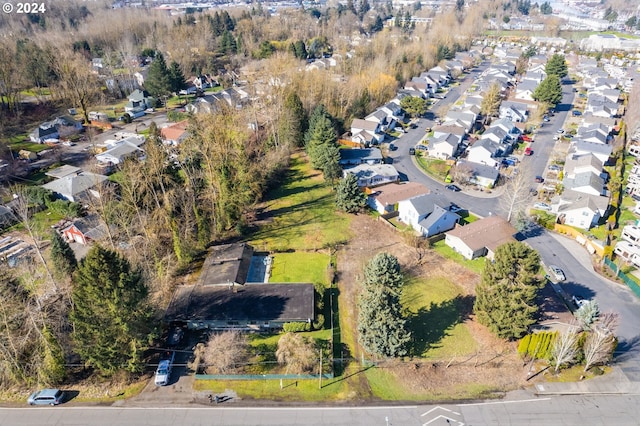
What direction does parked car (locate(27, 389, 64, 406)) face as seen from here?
to the viewer's left

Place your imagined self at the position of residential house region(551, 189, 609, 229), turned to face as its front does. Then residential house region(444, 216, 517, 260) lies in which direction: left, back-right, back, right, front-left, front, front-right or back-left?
front-left

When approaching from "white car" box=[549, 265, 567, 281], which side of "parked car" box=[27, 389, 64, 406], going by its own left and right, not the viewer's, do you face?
back

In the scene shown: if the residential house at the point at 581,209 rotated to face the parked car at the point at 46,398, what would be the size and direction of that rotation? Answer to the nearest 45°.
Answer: approximately 45° to its left

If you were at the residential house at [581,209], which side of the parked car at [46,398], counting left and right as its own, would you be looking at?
back

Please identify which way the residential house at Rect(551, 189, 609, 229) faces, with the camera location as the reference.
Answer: facing to the left of the viewer

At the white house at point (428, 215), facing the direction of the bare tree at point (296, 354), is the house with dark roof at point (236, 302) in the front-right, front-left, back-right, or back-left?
front-right

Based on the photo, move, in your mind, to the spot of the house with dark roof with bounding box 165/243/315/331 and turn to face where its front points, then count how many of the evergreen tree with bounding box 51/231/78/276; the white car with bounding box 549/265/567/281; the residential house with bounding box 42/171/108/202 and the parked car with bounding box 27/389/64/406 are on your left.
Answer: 1

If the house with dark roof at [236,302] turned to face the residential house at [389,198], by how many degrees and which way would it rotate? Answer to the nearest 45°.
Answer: approximately 135° to its left

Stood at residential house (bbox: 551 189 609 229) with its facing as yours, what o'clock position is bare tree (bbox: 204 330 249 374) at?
The bare tree is roughly at 10 o'clock from the residential house.

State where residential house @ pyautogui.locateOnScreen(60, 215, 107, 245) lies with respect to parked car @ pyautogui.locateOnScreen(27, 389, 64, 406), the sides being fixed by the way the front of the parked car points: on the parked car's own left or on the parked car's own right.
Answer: on the parked car's own right

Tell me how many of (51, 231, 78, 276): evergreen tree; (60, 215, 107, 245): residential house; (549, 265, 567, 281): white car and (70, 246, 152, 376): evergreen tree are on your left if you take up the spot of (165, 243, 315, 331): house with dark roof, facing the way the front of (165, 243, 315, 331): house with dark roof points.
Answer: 1

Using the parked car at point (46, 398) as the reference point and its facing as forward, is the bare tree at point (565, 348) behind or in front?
behind

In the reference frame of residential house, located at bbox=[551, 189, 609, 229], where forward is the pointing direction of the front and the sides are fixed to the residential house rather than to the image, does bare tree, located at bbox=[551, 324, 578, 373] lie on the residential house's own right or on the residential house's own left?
on the residential house's own left

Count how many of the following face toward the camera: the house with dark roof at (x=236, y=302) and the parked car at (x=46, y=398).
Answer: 1

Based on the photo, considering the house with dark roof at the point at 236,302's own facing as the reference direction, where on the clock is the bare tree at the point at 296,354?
The bare tree is roughly at 11 o'clock from the house with dark roof.

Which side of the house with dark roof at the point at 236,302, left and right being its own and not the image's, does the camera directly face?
front
